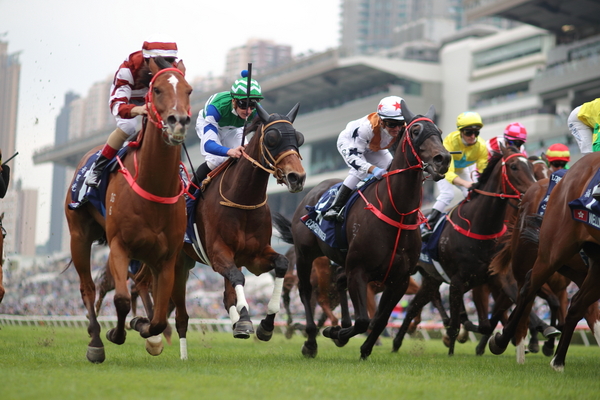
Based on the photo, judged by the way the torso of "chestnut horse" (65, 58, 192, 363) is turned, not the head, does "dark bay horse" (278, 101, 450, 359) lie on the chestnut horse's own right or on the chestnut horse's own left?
on the chestnut horse's own left

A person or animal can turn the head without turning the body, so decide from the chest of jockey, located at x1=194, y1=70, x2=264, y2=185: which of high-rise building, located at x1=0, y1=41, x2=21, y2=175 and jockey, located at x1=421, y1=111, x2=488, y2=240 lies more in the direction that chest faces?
the jockey

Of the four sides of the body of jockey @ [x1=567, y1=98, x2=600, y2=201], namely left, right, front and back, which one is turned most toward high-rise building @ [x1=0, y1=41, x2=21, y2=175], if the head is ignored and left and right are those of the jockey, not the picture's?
back

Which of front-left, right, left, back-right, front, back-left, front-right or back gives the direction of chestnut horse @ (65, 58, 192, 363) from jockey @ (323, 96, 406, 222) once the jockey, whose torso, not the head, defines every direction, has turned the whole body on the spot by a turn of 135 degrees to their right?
front-left

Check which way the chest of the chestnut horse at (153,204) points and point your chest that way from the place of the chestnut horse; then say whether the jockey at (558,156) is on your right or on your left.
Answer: on your left

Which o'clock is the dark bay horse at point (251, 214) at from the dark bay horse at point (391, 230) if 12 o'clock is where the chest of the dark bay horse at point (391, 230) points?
the dark bay horse at point (251, 214) is roughly at 4 o'clock from the dark bay horse at point (391, 230).

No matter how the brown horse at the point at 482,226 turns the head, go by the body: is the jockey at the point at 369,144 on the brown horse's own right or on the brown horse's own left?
on the brown horse's own right

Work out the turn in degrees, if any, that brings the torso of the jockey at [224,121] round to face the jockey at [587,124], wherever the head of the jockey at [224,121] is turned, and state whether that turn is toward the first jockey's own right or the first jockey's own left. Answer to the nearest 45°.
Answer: approximately 45° to the first jockey's own left
